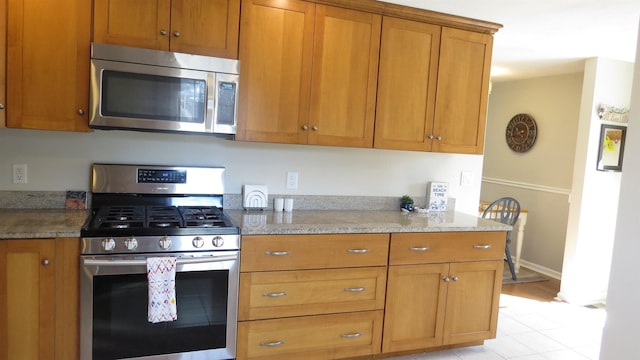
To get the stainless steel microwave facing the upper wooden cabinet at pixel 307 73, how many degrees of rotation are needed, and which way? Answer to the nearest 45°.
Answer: approximately 90° to its left

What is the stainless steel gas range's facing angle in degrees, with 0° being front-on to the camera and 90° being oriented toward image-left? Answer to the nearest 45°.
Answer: approximately 0°

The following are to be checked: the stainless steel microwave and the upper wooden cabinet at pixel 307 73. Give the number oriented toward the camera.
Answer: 2

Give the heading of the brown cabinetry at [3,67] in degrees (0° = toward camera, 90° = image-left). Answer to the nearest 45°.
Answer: approximately 0°
